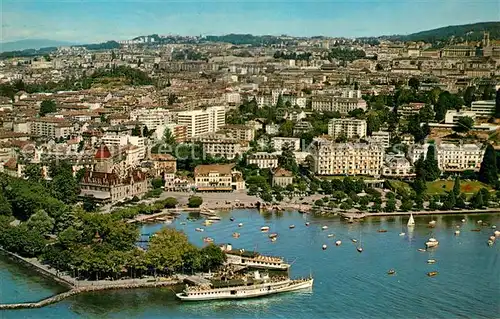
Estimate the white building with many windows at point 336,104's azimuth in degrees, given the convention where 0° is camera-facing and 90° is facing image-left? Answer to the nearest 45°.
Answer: approximately 0°

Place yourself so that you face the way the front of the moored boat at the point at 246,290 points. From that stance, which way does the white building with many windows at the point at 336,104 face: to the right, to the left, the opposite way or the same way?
to the right

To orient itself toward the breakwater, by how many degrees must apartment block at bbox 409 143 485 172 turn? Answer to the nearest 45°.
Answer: approximately 45° to its right

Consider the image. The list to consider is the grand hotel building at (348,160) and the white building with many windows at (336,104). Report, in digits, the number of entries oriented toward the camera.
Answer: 2

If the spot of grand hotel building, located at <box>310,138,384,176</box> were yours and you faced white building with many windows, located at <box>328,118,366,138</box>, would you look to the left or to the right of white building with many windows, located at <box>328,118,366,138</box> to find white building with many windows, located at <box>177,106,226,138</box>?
left

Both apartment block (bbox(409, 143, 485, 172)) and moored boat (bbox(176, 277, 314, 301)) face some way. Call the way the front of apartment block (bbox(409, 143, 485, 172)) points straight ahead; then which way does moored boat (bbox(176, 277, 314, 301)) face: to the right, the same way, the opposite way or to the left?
to the left

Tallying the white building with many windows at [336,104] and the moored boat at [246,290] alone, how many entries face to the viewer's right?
1

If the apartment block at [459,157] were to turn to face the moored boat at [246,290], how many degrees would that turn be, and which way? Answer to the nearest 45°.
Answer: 0° — it already faces it

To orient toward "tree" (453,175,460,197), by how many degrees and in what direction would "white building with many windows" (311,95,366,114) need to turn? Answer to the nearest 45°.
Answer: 0° — it already faces it

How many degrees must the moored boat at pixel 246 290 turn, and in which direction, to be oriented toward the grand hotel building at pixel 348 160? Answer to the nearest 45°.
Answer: approximately 90° to its left
